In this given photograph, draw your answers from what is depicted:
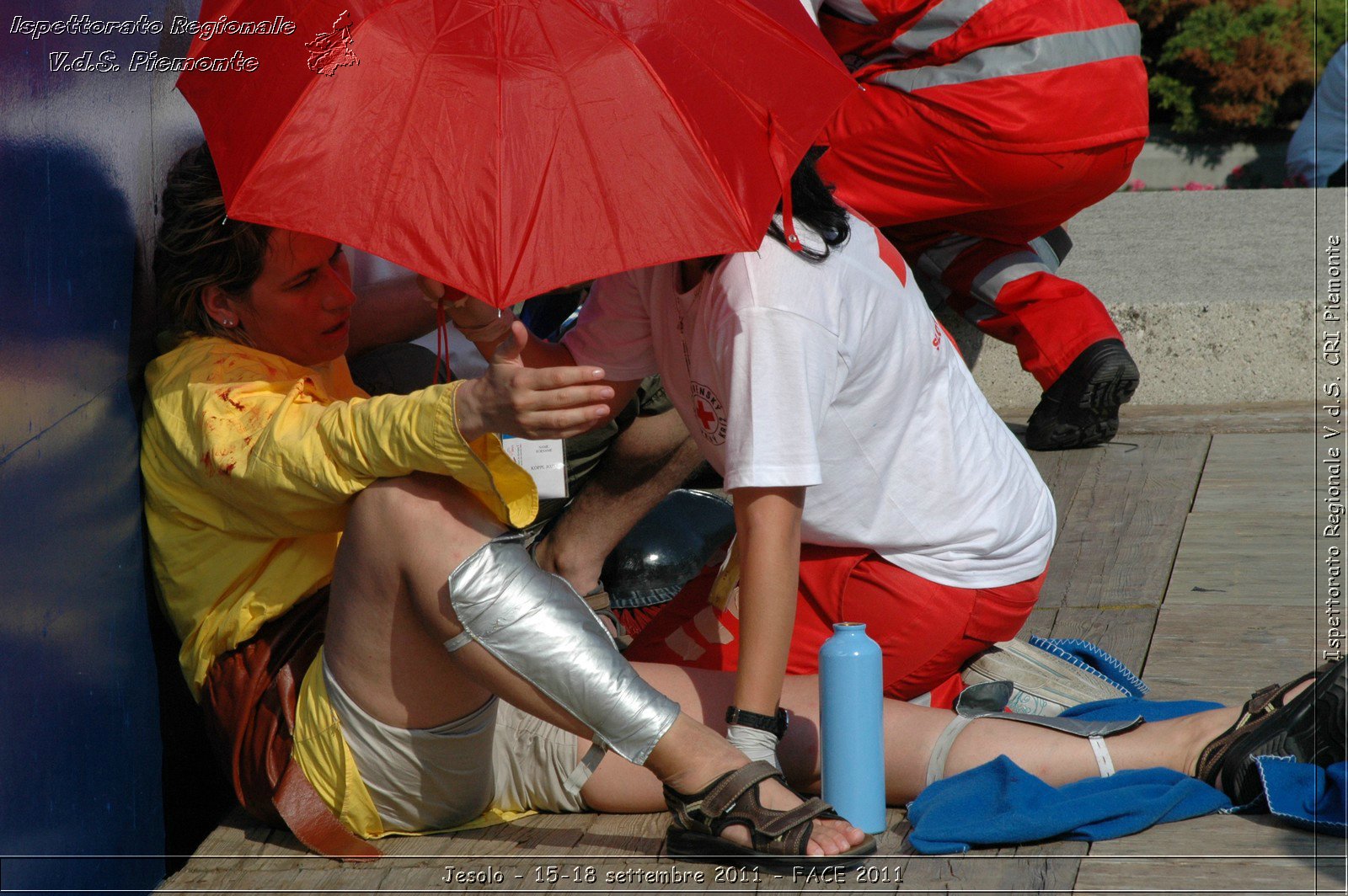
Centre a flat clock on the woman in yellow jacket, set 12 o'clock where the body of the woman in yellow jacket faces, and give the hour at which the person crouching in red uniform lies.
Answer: The person crouching in red uniform is roughly at 10 o'clock from the woman in yellow jacket.

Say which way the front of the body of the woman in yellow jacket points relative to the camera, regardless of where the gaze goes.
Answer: to the viewer's right

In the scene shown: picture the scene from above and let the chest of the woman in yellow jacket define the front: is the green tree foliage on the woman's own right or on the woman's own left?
on the woman's own left
